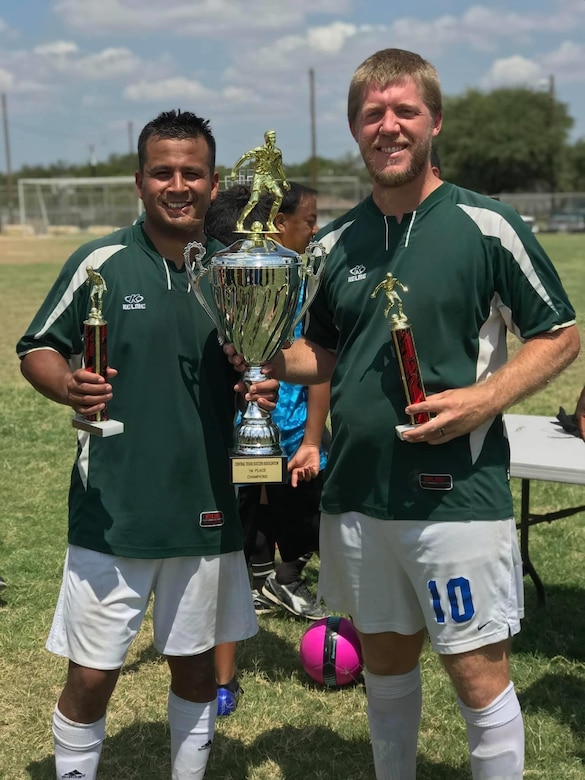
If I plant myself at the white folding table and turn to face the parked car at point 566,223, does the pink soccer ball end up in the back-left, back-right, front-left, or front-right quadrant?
back-left

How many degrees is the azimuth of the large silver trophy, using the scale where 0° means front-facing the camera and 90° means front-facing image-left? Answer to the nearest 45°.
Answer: approximately 0°

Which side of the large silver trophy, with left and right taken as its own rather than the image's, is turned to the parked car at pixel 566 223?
back

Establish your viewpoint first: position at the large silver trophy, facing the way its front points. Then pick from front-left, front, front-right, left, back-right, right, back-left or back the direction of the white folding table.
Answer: back-left
